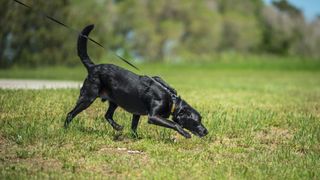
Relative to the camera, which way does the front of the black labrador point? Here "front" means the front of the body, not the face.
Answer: to the viewer's right

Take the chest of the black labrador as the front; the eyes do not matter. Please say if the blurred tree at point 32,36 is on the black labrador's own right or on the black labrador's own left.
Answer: on the black labrador's own left
